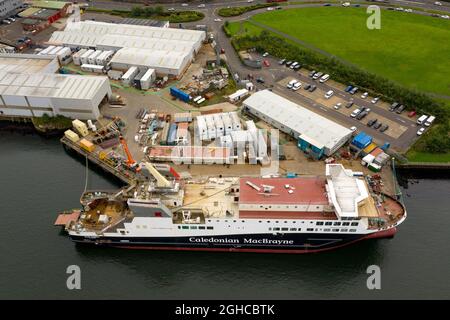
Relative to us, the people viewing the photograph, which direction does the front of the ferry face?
facing to the right of the viewer
